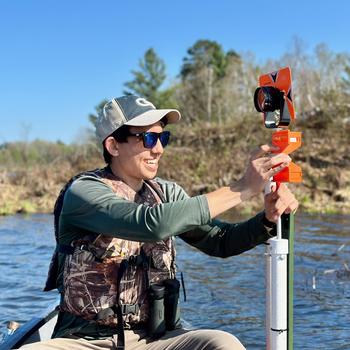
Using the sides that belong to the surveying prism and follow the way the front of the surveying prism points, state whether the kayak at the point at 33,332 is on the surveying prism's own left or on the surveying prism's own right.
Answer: on the surveying prism's own right

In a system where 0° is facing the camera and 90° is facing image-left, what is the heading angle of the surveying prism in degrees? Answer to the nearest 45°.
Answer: approximately 45°

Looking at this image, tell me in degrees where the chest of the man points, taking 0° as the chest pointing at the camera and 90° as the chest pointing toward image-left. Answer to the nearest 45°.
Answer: approximately 315°
